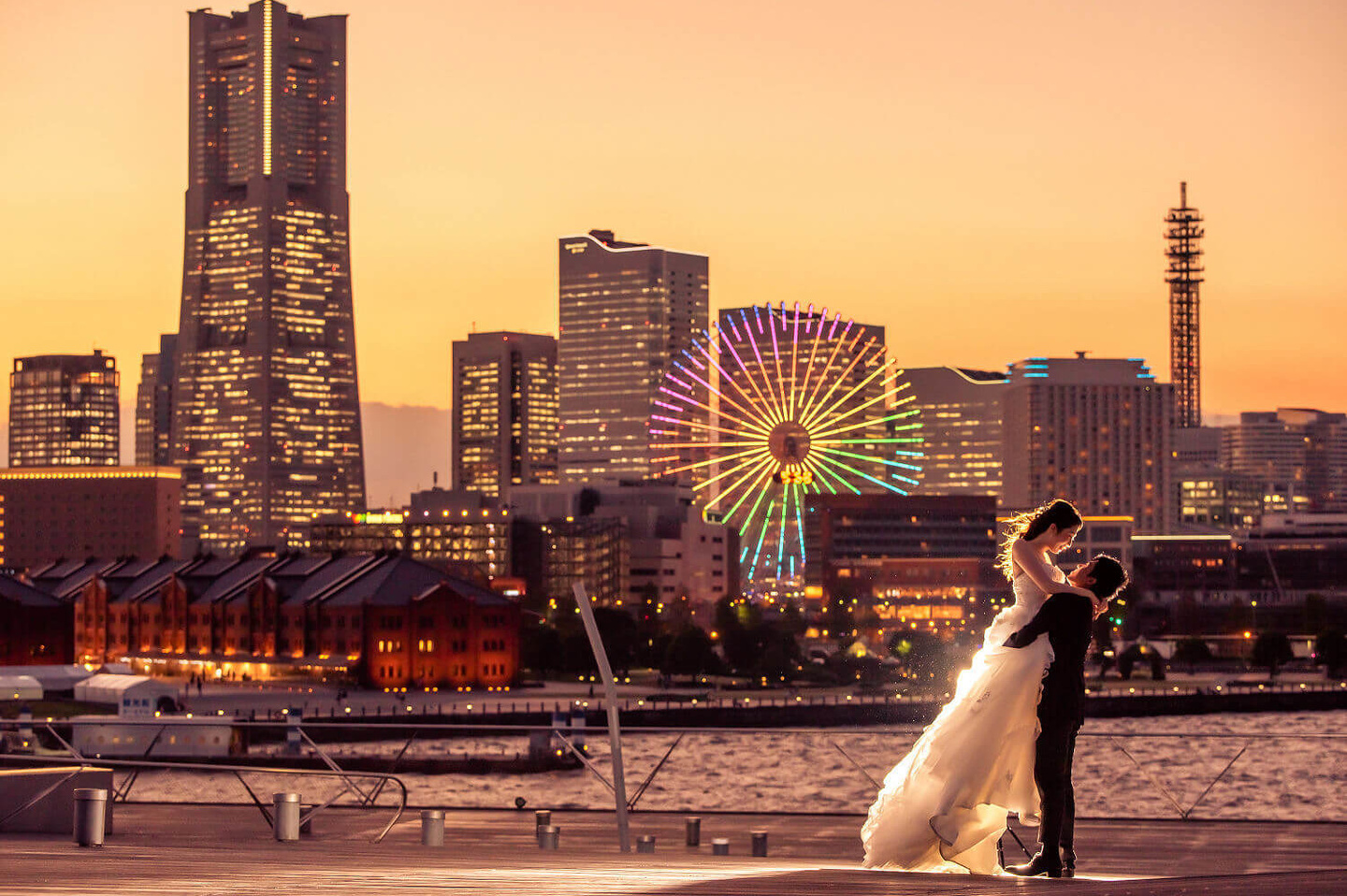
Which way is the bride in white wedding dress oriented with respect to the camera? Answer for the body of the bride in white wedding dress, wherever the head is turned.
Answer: to the viewer's right

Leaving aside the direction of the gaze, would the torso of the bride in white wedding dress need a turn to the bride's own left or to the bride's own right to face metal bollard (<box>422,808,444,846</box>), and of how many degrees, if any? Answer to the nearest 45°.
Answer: approximately 135° to the bride's own left

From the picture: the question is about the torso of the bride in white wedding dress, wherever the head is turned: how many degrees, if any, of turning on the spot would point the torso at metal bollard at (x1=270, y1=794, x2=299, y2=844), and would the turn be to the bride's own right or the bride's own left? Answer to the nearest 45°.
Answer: approximately 135° to the bride's own left

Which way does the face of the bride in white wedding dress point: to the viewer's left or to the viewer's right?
to the viewer's right

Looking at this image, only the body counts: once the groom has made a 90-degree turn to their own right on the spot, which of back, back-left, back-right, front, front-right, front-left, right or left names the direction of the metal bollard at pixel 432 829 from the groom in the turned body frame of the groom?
front-left

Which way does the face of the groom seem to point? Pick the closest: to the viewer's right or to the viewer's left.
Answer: to the viewer's left

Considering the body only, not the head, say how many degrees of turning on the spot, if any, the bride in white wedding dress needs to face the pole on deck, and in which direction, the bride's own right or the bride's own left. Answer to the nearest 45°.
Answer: approximately 135° to the bride's own left

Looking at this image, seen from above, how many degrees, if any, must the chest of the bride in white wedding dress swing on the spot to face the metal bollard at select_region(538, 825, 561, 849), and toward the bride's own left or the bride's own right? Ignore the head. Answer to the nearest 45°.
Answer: approximately 135° to the bride's own left

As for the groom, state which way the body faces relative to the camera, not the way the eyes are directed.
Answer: to the viewer's left
